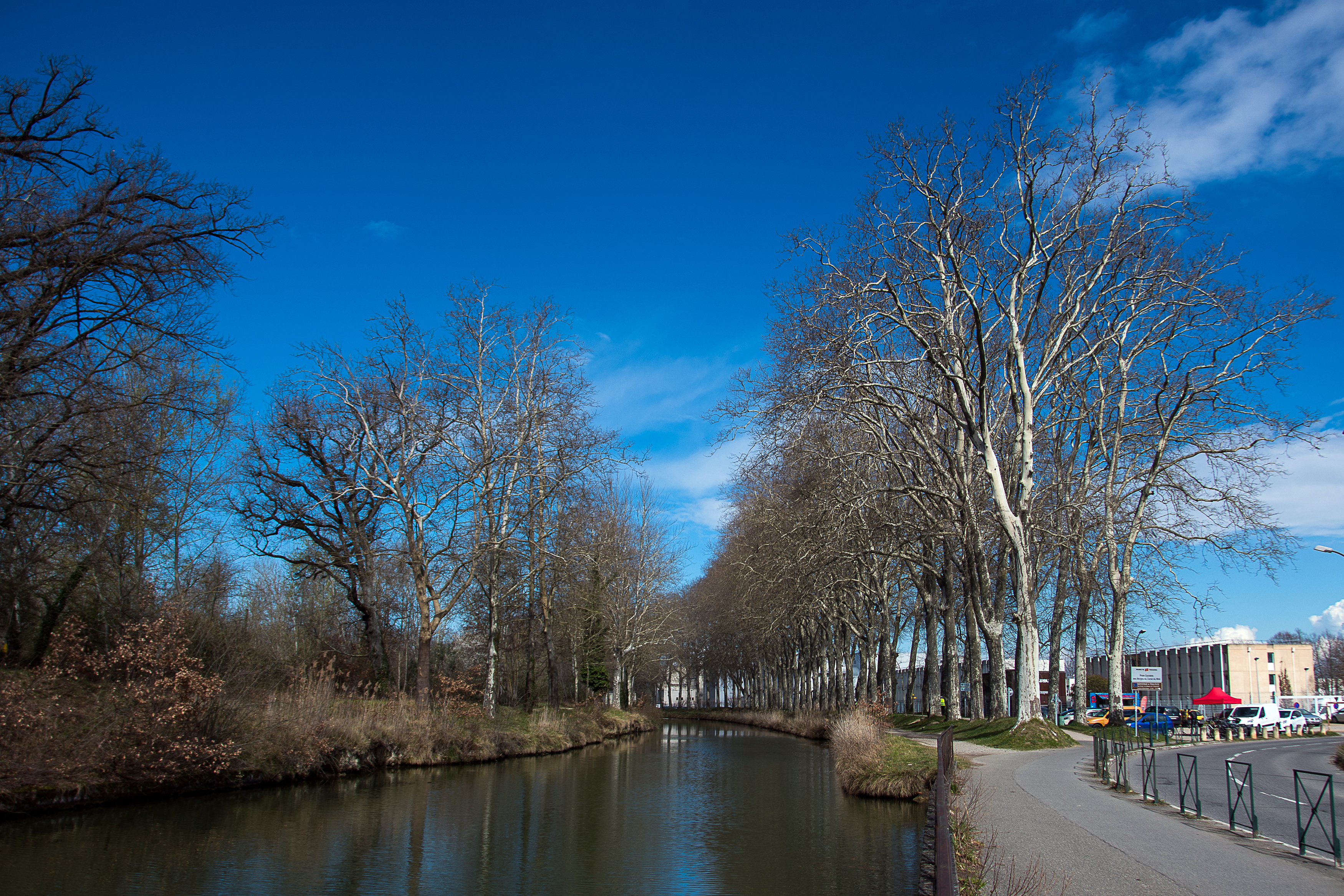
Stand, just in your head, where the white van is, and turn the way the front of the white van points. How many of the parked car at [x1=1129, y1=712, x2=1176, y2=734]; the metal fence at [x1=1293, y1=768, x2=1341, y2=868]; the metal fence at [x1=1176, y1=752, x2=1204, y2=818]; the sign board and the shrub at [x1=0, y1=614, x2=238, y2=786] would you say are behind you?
0

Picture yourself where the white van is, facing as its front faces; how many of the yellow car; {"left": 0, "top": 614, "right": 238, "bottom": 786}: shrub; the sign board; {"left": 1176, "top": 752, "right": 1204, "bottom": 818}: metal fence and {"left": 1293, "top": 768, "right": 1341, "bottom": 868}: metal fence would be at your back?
0

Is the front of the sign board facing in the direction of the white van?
no

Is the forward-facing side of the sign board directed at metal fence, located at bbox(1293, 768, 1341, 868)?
yes

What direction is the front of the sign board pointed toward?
toward the camera

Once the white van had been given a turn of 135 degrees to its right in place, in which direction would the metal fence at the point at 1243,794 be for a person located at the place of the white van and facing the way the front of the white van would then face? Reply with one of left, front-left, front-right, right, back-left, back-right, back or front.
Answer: back

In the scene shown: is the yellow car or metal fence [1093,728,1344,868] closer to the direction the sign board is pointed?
the metal fence

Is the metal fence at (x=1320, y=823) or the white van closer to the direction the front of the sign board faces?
the metal fence

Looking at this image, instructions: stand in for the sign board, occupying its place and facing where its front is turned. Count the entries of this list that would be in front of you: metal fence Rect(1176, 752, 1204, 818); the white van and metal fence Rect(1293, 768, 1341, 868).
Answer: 2

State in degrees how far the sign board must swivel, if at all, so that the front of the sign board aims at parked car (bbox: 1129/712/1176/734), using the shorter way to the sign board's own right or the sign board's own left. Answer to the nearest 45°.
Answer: approximately 180°

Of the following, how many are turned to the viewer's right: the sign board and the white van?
0

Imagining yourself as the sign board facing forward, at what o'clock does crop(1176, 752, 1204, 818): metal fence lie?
The metal fence is roughly at 12 o'clock from the sign board.

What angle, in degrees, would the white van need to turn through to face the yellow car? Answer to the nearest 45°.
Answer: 0° — it already faces it

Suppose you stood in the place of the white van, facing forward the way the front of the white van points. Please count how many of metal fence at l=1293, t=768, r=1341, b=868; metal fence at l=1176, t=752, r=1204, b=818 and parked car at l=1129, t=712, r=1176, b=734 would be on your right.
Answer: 0
